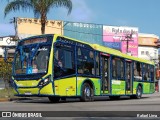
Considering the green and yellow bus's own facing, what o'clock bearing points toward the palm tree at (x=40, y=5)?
The palm tree is roughly at 4 o'clock from the green and yellow bus.

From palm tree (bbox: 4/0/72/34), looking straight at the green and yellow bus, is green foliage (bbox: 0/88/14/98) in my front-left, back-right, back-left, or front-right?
front-right

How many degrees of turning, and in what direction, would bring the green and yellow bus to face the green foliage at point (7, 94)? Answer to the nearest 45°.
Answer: approximately 90° to its right

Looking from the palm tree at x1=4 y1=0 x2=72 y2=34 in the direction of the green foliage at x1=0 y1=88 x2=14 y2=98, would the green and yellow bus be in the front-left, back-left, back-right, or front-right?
front-left

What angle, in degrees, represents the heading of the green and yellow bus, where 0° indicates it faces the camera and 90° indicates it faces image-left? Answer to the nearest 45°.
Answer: approximately 45°
